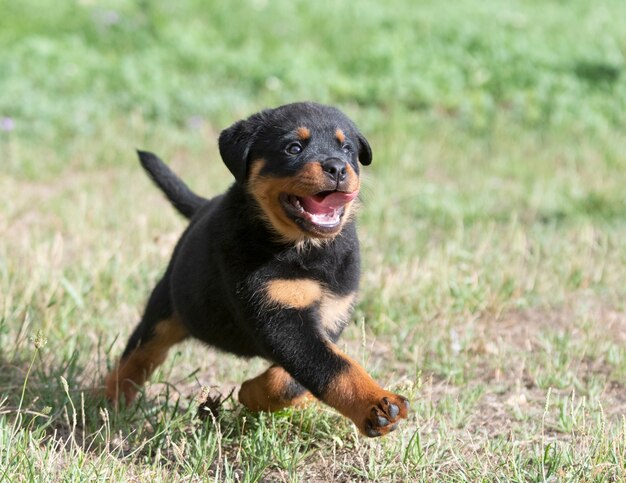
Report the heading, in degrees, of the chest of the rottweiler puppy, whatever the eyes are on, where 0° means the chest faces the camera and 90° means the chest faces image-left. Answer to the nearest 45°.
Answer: approximately 315°
